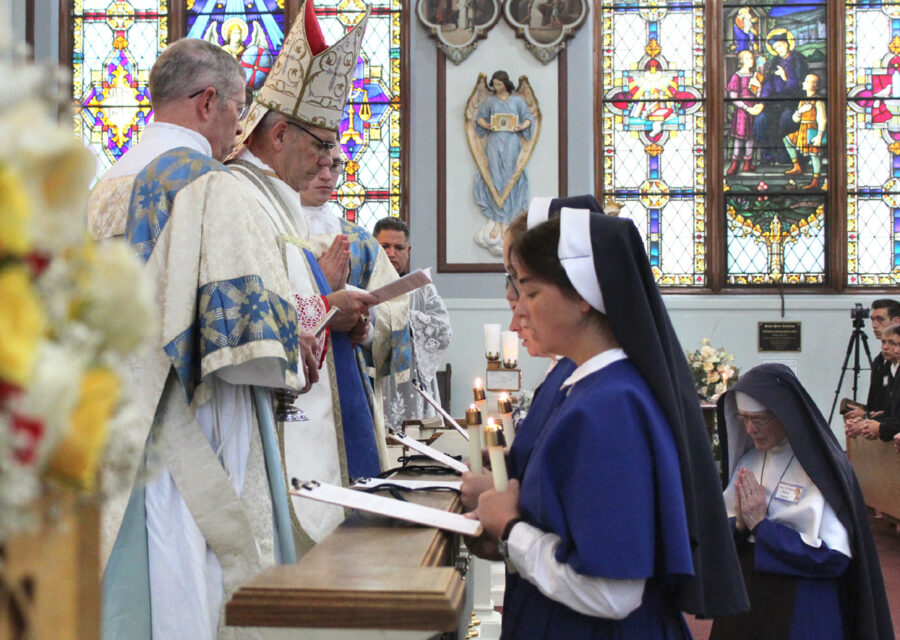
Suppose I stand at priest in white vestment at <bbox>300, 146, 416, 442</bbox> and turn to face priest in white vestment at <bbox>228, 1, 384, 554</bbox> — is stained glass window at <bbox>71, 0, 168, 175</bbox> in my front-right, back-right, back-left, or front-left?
back-right

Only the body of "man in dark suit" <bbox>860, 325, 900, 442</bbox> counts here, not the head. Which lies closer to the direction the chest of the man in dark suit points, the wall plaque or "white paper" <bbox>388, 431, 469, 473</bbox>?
the white paper

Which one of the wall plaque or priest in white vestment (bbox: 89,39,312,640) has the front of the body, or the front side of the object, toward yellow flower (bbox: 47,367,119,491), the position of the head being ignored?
the wall plaque

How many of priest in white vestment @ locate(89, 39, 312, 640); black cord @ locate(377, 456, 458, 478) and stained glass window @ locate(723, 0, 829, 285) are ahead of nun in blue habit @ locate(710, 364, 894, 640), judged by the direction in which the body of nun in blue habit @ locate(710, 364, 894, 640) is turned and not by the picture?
2

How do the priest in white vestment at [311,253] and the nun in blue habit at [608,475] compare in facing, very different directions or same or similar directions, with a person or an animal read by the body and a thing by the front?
very different directions

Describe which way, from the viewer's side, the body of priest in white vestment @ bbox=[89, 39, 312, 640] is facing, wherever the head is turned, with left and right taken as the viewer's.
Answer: facing away from the viewer and to the right of the viewer

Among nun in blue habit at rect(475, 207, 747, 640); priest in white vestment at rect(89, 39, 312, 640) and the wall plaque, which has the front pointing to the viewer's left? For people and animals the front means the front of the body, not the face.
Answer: the nun in blue habit

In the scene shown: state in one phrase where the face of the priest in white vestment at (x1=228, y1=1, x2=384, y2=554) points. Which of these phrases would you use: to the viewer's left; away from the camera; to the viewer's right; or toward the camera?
to the viewer's right

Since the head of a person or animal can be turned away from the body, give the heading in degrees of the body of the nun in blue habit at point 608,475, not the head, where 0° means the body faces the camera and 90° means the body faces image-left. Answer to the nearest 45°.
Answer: approximately 90°
